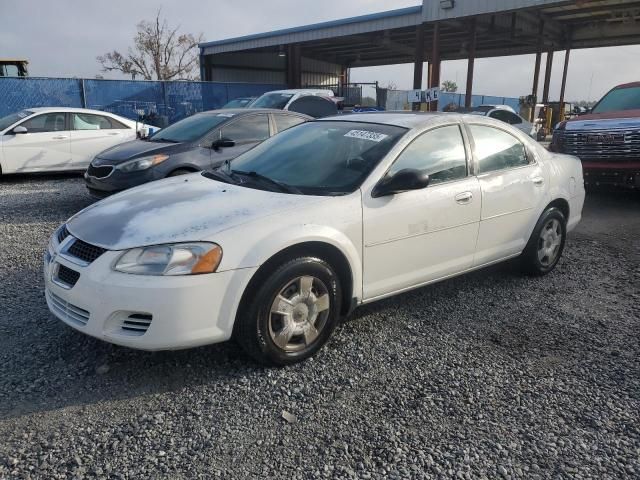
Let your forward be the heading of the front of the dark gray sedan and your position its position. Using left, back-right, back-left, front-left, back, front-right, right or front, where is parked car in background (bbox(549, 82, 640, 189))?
back-left

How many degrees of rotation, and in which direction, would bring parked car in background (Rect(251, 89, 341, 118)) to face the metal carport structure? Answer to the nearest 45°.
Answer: approximately 180°

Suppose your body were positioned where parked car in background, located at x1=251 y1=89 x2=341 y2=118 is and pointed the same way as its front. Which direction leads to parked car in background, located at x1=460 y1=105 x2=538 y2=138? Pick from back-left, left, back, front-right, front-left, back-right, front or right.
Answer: back-left

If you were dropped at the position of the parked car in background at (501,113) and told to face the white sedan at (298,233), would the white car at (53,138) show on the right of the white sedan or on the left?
right

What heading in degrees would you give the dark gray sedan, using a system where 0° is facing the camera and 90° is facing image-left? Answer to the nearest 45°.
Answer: approximately 45°

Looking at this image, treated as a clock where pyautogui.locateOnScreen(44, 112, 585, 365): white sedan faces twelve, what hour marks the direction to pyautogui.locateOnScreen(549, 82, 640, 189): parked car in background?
The parked car in background is roughly at 6 o'clock from the white sedan.
